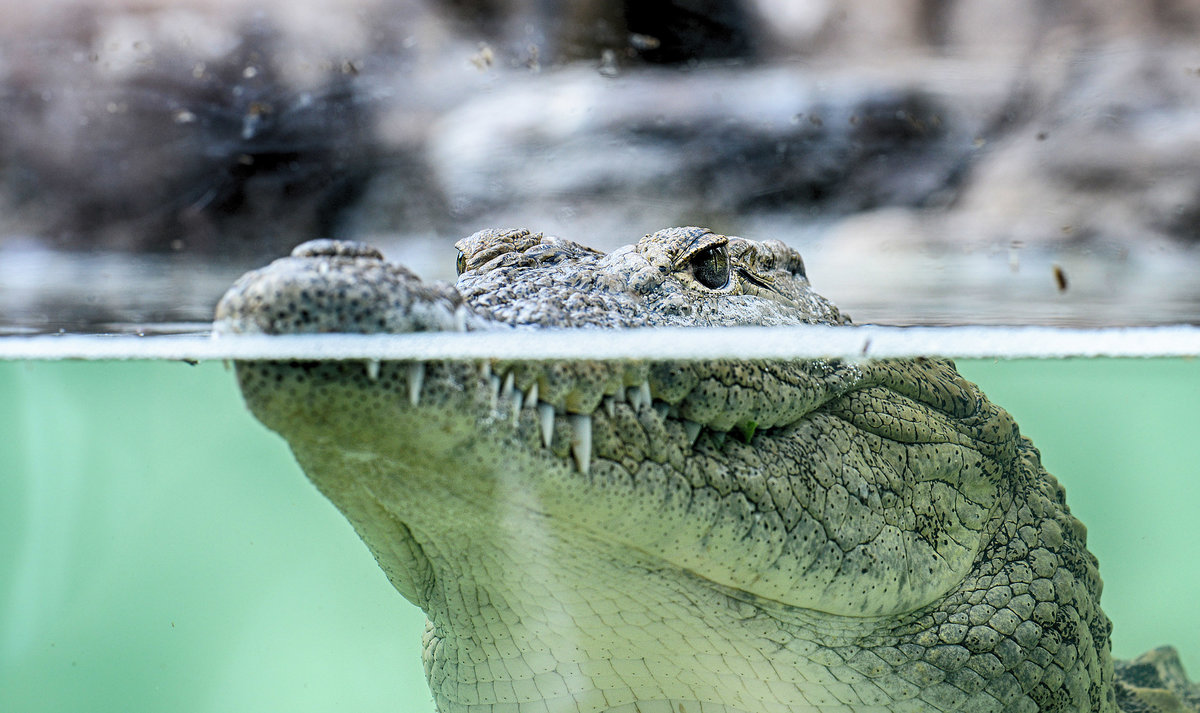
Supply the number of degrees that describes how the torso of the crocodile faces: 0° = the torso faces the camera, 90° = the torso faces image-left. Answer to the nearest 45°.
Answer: approximately 45°
